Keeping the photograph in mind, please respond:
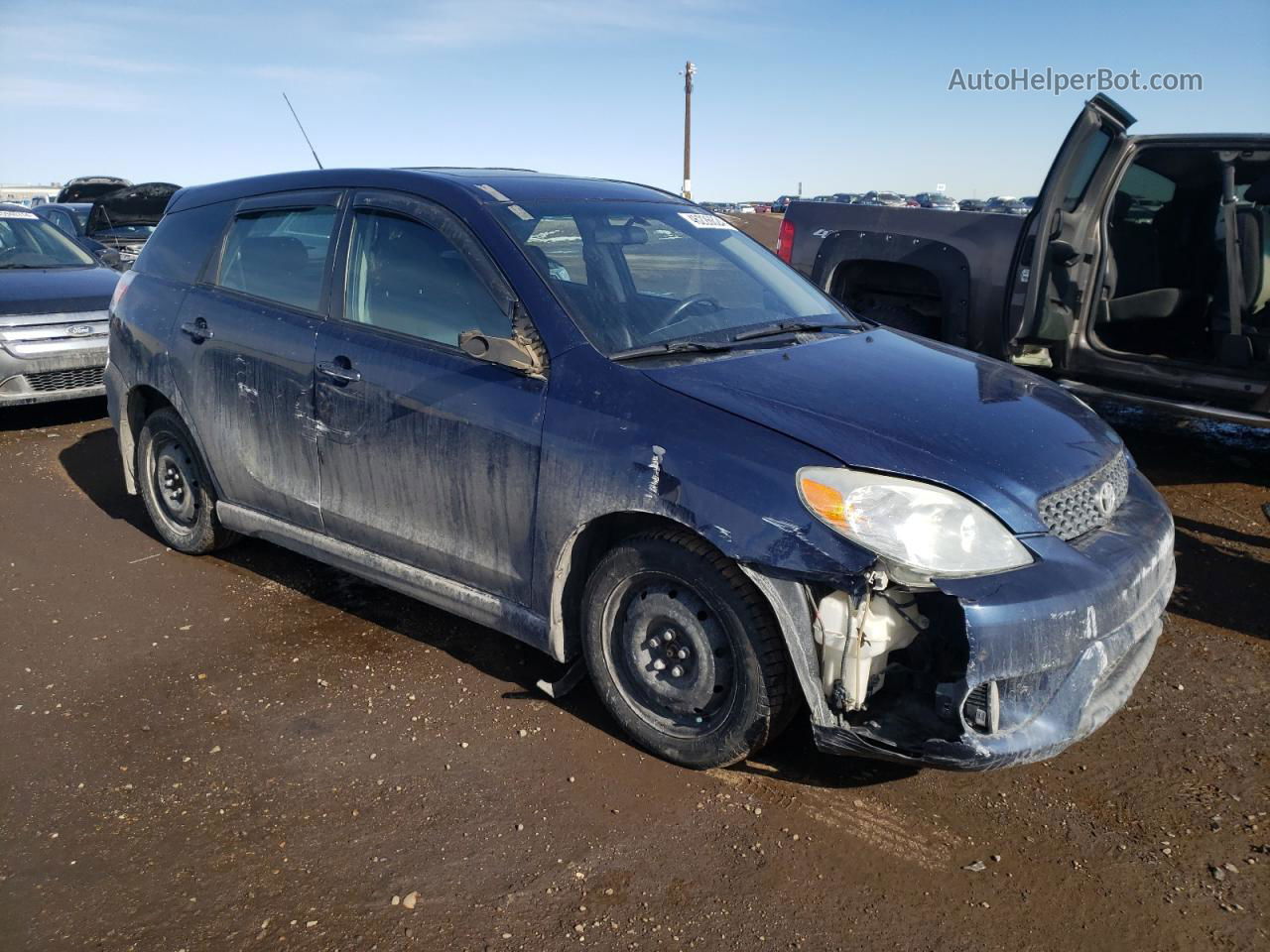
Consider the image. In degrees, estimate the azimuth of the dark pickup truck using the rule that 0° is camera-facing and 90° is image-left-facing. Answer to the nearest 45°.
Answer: approximately 315°
